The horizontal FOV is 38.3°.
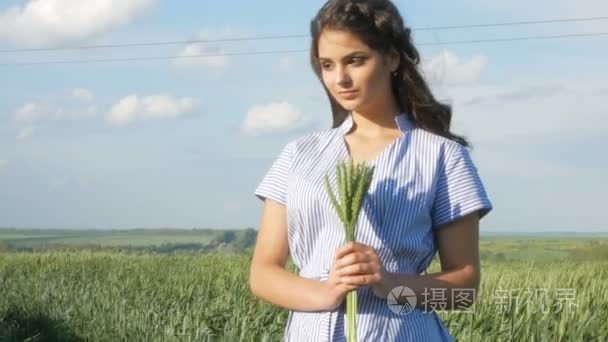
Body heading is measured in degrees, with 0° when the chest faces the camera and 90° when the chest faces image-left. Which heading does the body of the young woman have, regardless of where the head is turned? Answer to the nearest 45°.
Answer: approximately 0°
